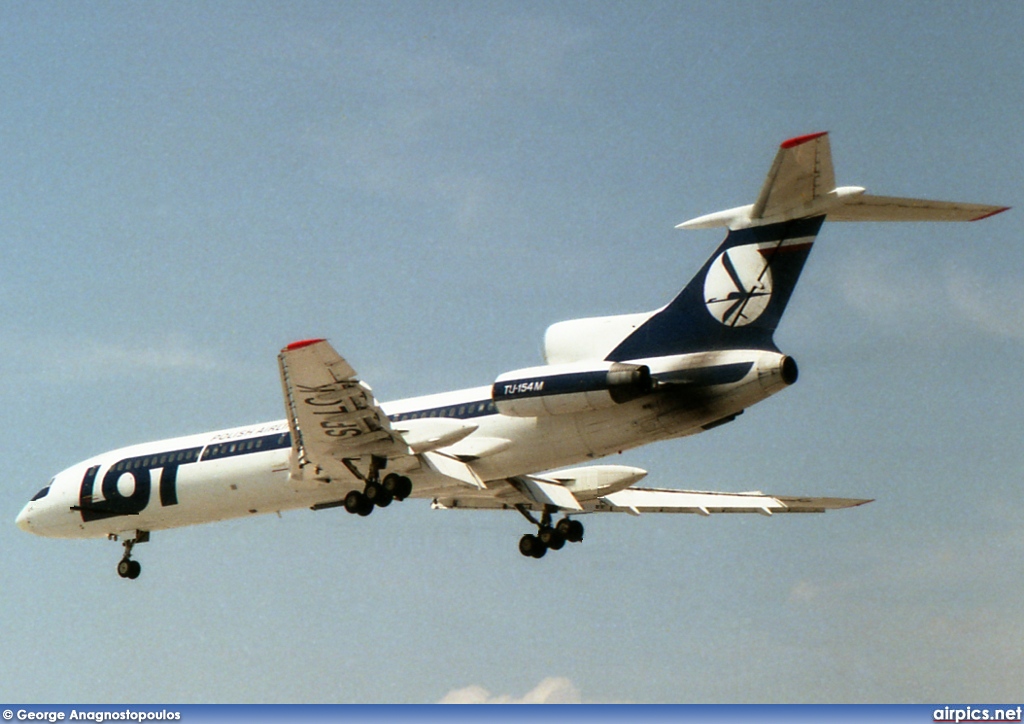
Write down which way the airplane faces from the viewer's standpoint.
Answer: facing away from the viewer and to the left of the viewer
